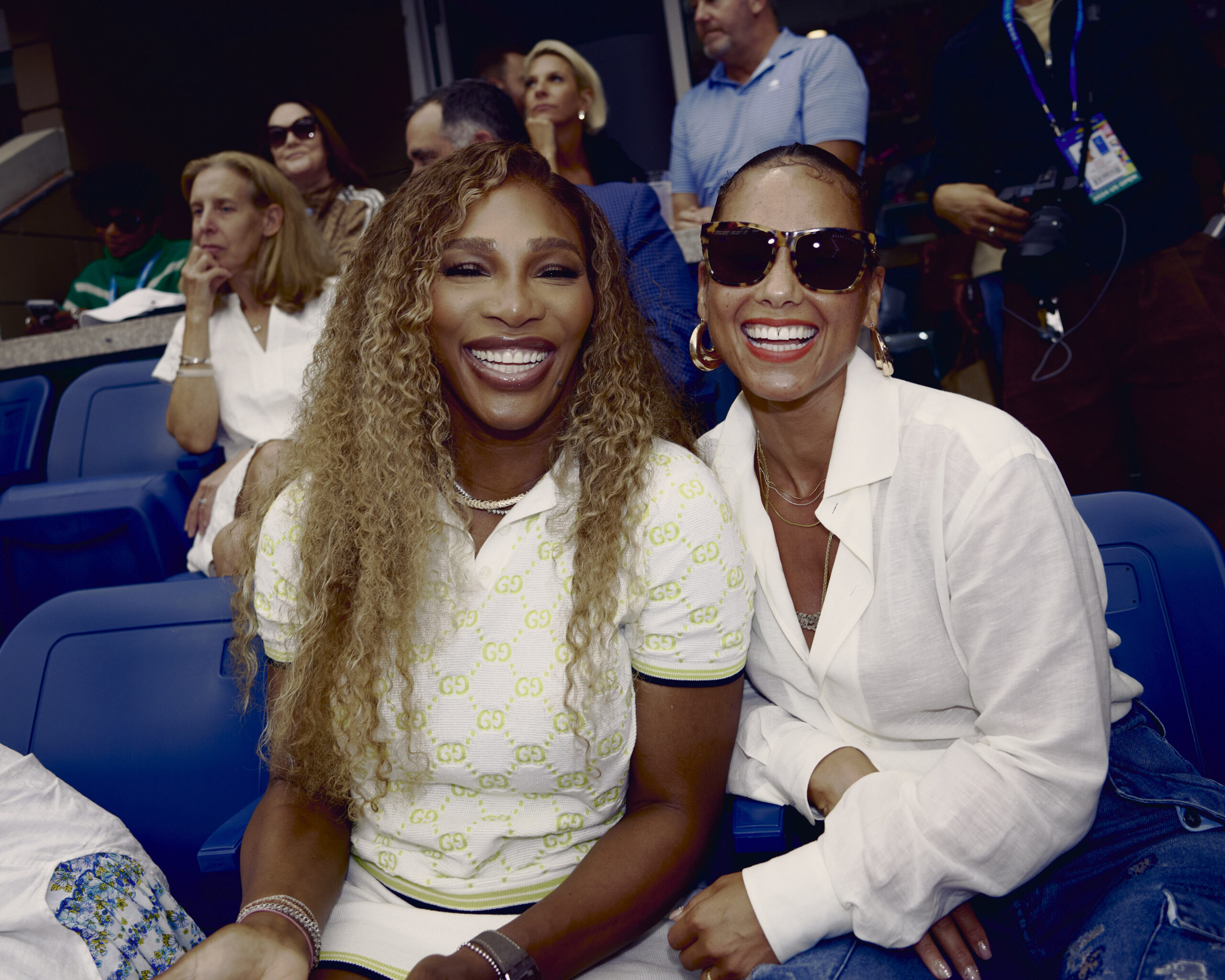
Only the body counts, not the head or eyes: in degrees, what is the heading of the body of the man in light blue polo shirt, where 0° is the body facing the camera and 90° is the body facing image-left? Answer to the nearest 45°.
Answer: approximately 45°

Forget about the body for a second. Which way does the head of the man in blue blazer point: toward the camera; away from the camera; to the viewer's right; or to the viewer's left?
to the viewer's left

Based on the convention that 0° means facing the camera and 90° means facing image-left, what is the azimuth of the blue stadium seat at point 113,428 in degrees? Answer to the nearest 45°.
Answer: approximately 0°

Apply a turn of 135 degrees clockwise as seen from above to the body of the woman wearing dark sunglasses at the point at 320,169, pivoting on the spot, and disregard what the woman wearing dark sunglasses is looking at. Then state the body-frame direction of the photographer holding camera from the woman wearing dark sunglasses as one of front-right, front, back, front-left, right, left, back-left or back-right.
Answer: back-right

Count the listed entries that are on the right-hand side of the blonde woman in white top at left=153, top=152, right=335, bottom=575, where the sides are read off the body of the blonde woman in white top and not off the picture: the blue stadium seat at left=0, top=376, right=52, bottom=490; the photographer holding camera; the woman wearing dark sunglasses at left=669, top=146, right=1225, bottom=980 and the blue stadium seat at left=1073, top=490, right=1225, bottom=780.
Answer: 1

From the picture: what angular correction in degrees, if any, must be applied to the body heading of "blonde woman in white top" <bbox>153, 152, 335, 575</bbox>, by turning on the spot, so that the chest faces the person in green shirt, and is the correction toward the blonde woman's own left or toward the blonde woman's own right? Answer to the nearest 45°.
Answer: approximately 135° to the blonde woman's own right

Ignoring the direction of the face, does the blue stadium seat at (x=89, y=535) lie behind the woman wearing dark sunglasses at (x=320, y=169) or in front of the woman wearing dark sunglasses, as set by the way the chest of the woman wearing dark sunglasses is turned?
in front

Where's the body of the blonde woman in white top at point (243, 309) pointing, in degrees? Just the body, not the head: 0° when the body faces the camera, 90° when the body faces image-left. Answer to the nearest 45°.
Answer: approximately 45°

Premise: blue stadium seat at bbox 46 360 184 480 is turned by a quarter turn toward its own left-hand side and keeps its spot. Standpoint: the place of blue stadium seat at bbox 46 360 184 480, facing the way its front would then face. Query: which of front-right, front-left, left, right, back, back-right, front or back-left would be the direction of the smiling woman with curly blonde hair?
right

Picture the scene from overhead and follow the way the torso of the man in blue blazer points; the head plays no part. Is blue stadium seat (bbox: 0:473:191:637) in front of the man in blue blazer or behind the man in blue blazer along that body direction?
in front
